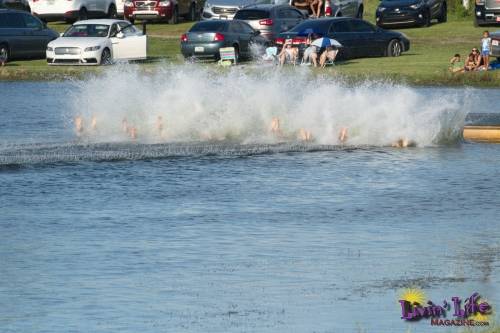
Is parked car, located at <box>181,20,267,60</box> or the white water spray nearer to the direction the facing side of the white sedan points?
the white water spray

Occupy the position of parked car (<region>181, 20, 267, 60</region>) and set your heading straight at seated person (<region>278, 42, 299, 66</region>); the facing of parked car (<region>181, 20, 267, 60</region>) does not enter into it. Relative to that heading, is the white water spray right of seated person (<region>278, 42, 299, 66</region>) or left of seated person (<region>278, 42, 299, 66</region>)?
right

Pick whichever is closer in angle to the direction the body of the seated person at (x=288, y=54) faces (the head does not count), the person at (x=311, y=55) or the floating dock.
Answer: the floating dock

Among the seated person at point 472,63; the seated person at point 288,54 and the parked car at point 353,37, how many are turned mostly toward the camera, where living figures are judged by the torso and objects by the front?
2

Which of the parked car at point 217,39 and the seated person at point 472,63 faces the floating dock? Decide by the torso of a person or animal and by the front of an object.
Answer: the seated person
